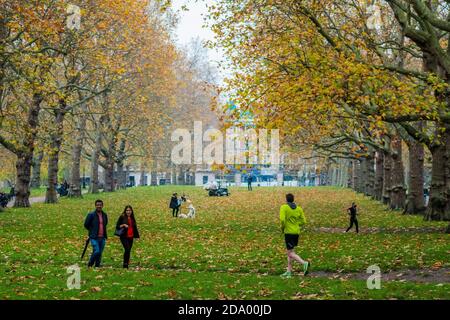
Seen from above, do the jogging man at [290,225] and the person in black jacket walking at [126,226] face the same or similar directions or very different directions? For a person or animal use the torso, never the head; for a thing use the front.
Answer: very different directions

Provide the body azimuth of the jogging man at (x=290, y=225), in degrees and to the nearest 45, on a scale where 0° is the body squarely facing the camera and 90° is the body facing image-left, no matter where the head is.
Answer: approximately 135°

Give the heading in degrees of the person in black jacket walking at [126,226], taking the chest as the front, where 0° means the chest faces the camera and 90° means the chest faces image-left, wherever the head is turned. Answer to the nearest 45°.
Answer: approximately 0°

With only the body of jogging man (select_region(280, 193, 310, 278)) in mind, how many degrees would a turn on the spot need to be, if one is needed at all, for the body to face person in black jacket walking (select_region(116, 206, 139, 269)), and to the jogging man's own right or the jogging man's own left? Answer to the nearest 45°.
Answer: approximately 45° to the jogging man's own left

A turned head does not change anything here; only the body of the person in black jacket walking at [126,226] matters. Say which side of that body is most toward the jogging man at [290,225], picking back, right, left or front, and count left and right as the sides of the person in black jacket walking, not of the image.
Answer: left

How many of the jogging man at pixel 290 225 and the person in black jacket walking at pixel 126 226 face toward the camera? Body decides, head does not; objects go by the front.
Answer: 1
